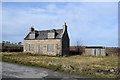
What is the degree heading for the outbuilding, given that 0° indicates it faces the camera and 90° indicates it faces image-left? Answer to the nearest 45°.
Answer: approximately 0°

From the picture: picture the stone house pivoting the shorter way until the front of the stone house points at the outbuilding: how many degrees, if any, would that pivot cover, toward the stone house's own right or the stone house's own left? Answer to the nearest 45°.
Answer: approximately 135° to the stone house's own left

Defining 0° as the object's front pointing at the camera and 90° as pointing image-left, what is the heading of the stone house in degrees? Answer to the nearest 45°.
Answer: approximately 45°

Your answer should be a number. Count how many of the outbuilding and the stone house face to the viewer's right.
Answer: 0

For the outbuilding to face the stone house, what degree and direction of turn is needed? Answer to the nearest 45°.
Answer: approximately 45° to its right
